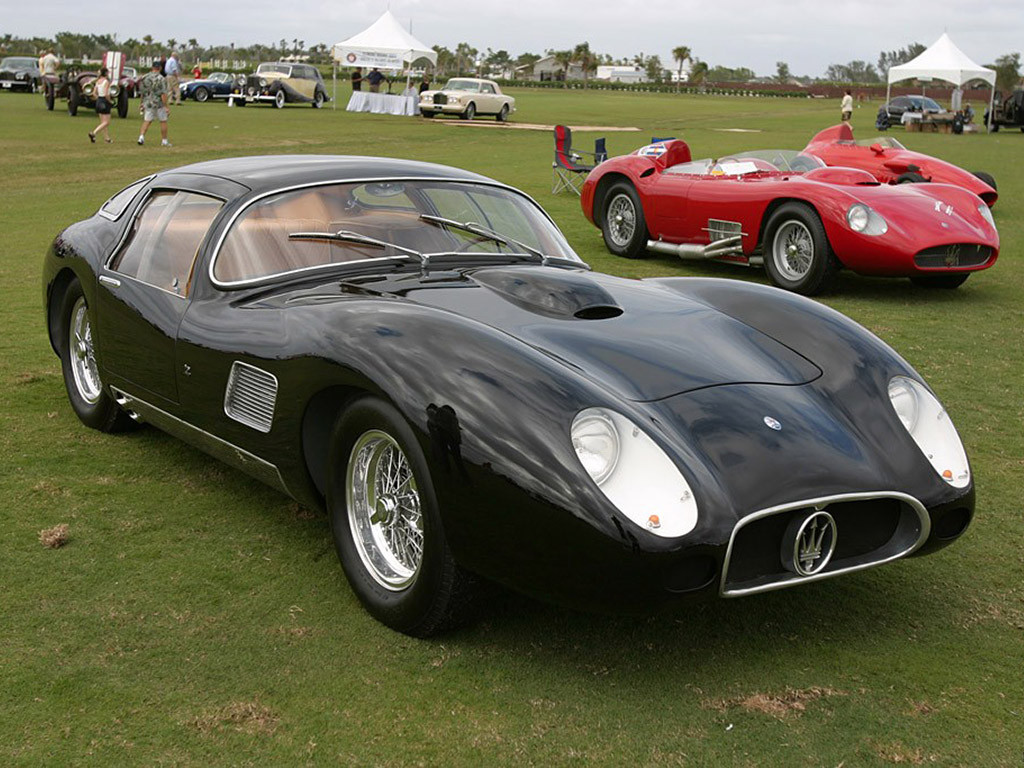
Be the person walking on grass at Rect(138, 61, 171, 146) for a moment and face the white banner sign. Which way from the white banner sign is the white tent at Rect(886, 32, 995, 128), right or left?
right

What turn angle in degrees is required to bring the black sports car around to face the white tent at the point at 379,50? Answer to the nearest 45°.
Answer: approximately 135° to its left

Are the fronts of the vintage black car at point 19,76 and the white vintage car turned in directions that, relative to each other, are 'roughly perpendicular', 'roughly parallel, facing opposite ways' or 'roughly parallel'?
roughly parallel

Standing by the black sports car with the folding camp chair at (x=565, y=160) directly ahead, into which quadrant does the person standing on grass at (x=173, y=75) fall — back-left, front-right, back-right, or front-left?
front-left

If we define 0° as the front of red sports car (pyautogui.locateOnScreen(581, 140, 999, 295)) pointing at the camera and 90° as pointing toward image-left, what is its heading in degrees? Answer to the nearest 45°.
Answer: approximately 315°

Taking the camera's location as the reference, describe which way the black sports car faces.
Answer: facing the viewer and to the right of the viewer

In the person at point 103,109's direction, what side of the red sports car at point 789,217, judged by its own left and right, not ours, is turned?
back

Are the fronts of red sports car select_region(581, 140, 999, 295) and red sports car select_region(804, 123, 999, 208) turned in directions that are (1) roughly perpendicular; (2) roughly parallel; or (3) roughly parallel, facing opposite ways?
roughly parallel

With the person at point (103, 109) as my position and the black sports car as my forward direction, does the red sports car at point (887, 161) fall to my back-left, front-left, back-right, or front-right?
front-left

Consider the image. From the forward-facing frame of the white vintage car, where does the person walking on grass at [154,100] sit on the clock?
The person walking on grass is roughly at 11 o'clock from the white vintage car.

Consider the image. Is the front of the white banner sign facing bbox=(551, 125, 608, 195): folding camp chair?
yes

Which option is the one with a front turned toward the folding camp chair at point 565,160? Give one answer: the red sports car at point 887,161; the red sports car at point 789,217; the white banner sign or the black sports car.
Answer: the white banner sign

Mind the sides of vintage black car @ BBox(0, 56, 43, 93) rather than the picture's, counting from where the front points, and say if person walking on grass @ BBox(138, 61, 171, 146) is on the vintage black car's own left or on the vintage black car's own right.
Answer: on the vintage black car's own left

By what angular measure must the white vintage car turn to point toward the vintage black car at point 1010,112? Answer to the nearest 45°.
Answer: approximately 135° to its left

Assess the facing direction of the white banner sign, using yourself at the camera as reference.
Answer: facing the viewer

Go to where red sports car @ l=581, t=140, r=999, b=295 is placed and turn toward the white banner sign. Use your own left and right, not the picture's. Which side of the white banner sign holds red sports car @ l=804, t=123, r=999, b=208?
right

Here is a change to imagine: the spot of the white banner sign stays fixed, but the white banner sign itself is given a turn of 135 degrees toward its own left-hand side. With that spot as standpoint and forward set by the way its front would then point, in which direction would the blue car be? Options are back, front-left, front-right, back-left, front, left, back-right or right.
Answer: left
